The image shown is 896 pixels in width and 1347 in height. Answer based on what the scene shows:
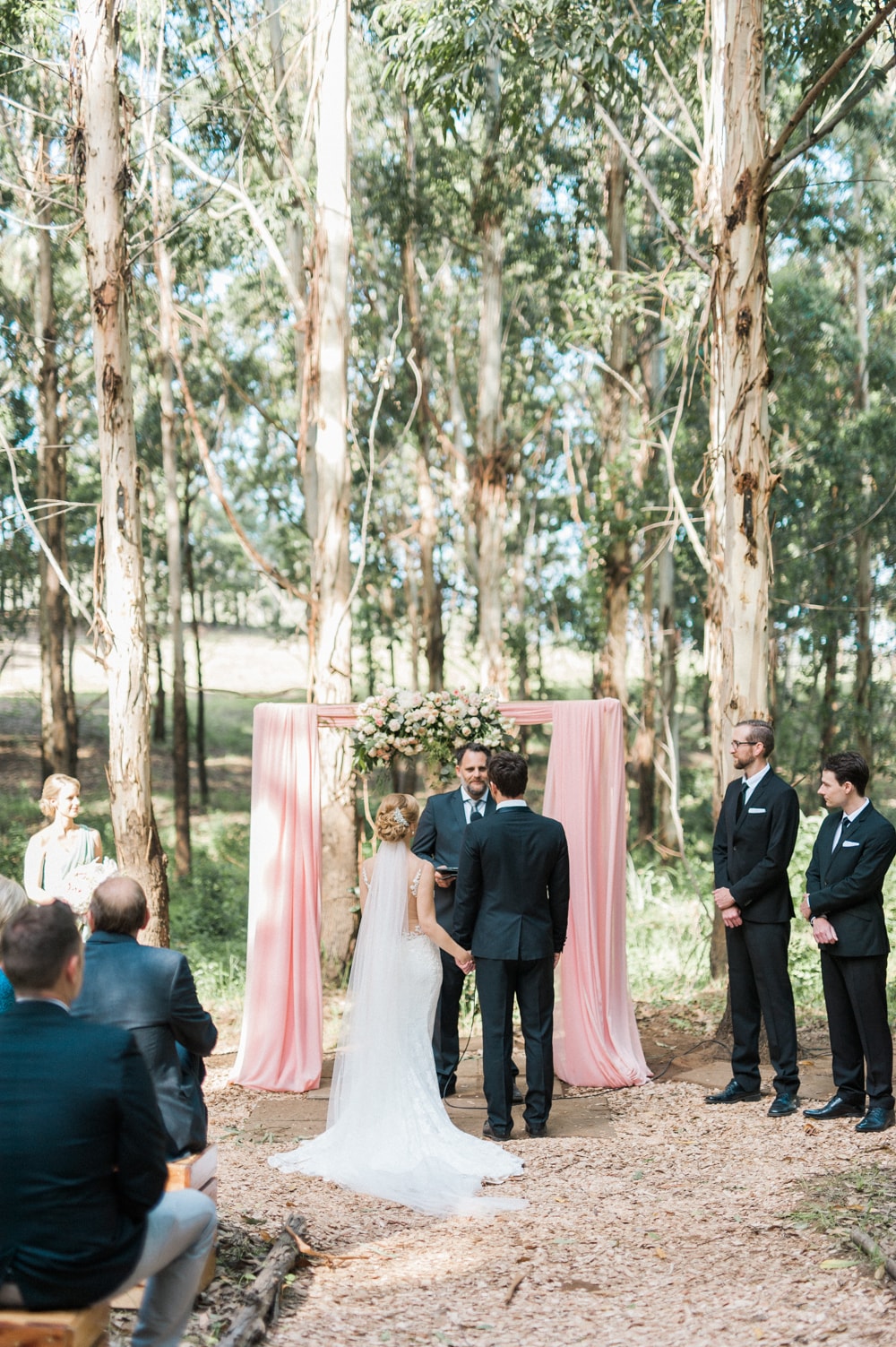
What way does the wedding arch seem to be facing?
toward the camera

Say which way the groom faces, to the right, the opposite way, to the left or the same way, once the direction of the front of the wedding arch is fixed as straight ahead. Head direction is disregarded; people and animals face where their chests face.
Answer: the opposite way

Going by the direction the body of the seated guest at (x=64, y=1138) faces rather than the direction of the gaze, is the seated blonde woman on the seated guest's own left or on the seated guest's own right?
on the seated guest's own left

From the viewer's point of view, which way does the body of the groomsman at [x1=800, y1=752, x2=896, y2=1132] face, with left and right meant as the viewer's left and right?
facing the viewer and to the left of the viewer

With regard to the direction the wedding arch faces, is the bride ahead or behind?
ahead

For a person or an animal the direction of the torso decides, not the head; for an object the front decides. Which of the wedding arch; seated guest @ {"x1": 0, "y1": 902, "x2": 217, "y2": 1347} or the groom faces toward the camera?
the wedding arch

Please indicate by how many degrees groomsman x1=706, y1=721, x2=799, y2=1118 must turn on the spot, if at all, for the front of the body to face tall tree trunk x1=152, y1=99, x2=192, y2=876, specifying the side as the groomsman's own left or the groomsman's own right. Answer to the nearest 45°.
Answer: approximately 90° to the groomsman's own right

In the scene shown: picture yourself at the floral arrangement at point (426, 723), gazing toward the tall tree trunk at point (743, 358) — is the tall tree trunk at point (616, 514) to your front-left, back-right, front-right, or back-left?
front-left

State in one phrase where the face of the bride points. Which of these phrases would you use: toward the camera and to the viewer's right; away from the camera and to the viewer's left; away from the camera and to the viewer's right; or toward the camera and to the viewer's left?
away from the camera and to the viewer's right

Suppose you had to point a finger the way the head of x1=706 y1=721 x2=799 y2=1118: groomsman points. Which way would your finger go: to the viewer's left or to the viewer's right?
to the viewer's left

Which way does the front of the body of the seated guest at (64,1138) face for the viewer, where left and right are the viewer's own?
facing away from the viewer and to the right of the viewer

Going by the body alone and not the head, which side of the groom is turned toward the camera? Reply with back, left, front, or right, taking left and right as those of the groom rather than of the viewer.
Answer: back

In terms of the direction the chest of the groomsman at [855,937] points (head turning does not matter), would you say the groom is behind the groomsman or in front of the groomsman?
in front

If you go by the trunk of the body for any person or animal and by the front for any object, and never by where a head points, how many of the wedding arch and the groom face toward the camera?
1
